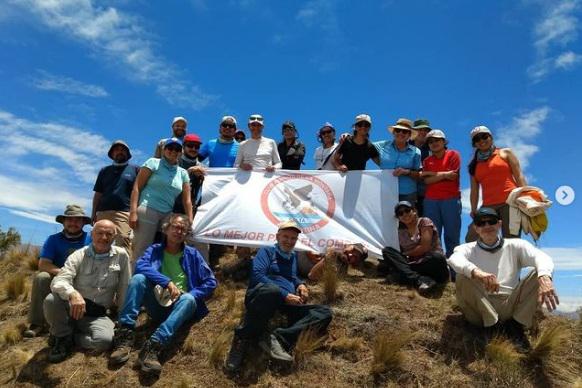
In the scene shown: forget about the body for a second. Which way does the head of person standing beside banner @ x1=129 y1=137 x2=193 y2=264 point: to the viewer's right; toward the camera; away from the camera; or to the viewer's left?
toward the camera

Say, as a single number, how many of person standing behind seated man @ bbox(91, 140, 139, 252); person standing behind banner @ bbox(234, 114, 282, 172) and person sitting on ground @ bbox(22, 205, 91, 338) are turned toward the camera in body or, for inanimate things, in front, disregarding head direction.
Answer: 3

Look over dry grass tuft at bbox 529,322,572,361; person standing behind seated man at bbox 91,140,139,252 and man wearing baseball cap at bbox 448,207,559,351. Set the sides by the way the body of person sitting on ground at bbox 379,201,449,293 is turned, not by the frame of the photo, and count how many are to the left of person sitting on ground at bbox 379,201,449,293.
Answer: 2

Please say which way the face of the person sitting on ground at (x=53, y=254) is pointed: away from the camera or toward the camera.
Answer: toward the camera

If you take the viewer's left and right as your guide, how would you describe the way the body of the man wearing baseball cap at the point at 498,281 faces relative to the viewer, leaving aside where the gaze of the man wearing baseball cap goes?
facing the viewer

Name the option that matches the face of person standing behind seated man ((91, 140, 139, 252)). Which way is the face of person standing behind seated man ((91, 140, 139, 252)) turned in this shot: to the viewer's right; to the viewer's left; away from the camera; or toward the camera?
toward the camera

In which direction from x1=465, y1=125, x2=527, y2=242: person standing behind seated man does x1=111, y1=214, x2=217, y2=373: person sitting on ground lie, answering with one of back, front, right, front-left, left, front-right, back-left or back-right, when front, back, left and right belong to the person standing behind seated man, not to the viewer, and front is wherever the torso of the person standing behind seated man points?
front-right

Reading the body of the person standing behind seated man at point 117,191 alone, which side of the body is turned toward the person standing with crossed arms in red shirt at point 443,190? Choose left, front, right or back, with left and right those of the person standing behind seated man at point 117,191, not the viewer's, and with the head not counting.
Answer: left

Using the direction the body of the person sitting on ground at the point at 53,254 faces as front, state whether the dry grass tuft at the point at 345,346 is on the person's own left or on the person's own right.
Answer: on the person's own left

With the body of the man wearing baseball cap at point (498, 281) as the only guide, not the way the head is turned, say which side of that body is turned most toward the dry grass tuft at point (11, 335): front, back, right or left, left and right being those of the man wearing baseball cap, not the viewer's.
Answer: right

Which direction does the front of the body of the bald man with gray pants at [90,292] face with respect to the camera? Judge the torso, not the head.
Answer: toward the camera

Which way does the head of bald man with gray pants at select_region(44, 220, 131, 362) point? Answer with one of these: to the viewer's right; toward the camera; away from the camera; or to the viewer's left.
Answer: toward the camera

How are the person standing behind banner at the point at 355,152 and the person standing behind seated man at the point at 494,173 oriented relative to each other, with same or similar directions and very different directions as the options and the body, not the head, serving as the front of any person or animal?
same or similar directions

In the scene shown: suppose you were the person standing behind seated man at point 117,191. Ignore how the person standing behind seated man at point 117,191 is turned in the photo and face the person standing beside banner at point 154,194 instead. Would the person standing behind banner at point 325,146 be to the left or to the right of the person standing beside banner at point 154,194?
left

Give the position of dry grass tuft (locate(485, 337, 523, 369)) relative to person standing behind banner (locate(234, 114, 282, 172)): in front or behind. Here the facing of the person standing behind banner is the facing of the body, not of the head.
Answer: in front

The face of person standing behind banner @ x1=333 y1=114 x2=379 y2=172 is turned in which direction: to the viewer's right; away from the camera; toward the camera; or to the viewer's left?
toward the camera

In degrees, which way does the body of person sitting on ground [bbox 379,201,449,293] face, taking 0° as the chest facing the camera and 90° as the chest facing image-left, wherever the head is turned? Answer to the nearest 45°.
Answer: approximately 45°

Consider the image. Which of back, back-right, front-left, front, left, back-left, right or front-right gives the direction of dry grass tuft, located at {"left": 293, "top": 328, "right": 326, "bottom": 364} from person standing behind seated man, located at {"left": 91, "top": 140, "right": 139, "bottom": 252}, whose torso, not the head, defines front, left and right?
front-left

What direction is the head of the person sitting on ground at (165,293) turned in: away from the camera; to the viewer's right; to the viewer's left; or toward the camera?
toward the camera
